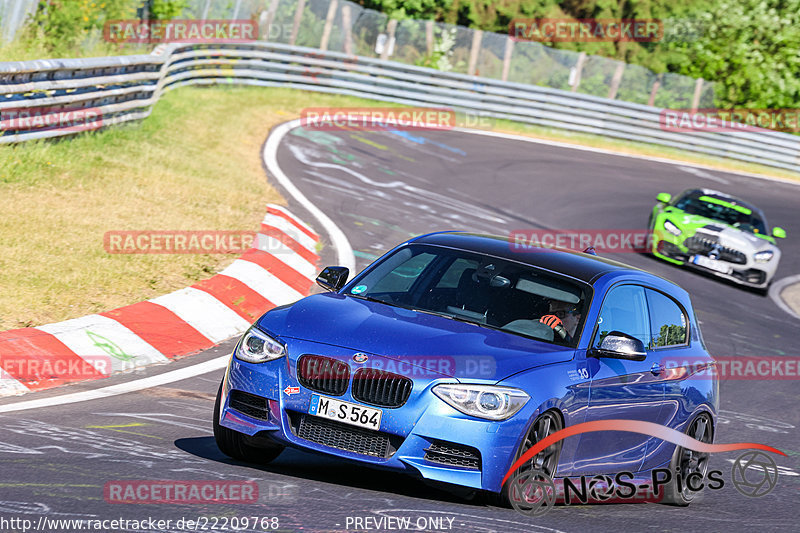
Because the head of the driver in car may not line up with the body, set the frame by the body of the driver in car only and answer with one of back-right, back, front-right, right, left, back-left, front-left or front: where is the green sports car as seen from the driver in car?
back-right

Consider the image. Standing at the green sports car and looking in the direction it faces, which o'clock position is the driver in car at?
The driver in car is roughly at 12 o'clock from the green sports car.

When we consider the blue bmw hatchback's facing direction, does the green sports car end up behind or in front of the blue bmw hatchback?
behind

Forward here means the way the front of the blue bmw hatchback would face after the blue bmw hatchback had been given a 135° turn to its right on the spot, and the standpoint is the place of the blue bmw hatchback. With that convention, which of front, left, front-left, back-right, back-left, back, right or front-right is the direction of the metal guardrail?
front

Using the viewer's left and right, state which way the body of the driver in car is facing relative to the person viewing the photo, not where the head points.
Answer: facing the viewer and to the left of the viewer

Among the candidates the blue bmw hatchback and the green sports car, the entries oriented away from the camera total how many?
0

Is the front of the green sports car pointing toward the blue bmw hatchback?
yes

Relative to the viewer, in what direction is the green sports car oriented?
toward the camera

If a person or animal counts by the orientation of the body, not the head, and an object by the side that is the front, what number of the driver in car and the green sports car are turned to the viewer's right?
0
